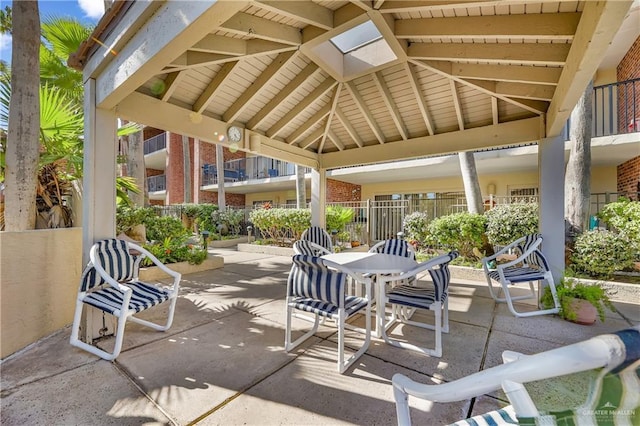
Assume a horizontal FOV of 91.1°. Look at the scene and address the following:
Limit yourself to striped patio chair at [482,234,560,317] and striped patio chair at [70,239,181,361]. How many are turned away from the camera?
0

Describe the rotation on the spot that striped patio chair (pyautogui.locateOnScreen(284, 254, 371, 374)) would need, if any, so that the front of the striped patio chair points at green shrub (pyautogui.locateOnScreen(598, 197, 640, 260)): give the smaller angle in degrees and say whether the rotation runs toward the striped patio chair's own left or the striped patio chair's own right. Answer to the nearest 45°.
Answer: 0° — it already faces it

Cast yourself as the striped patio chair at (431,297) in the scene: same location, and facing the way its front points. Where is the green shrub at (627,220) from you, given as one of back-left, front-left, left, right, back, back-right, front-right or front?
right

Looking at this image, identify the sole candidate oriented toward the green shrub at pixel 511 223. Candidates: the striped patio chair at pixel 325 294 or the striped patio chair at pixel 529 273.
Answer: the striped patio chair at pixel 325 294

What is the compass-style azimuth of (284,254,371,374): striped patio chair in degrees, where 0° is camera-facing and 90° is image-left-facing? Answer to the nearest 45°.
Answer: approximately 225°

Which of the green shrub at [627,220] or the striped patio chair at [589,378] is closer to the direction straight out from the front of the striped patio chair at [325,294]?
the green shrub

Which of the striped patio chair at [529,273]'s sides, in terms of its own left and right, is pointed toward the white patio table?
front

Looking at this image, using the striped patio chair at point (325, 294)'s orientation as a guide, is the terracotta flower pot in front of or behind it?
in front

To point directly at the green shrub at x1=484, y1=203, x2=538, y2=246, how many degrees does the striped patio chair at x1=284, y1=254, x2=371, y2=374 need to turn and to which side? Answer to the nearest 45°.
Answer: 0° — it already faces it

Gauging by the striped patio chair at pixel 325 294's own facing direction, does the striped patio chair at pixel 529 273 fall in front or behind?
in front

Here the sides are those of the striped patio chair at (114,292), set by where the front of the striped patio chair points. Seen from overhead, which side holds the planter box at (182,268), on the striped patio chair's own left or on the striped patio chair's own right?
on the striped patio chair's own left

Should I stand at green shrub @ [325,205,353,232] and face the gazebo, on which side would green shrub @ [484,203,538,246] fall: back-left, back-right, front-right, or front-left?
front-left

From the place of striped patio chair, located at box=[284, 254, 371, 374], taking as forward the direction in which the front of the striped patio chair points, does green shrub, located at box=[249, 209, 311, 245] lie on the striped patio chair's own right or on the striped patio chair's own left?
on the striped patio chair's own left

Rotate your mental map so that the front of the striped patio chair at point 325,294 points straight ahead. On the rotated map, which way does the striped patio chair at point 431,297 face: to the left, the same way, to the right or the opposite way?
to the left

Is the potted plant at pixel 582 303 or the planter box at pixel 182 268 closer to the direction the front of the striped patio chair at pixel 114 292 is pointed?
the potted plant

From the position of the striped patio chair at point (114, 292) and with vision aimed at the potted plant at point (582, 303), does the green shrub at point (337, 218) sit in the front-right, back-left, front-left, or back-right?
front-left

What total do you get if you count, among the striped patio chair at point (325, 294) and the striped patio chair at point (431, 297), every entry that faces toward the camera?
0

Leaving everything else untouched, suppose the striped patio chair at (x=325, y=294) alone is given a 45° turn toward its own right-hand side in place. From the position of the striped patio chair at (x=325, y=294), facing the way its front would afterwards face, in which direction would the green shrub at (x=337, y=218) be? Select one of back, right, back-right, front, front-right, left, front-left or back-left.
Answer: left

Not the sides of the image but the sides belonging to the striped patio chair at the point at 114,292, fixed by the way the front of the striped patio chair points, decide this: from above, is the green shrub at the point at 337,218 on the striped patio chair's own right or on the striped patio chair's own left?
on the striped patio chair's own left

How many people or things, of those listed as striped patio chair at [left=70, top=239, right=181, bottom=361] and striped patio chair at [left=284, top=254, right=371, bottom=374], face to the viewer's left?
0

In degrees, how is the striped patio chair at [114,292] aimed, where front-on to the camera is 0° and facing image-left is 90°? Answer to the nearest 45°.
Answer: approximately 315°

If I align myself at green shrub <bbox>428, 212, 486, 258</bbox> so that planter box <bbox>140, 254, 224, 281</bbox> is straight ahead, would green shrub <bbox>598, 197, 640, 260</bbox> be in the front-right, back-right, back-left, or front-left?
back-left
